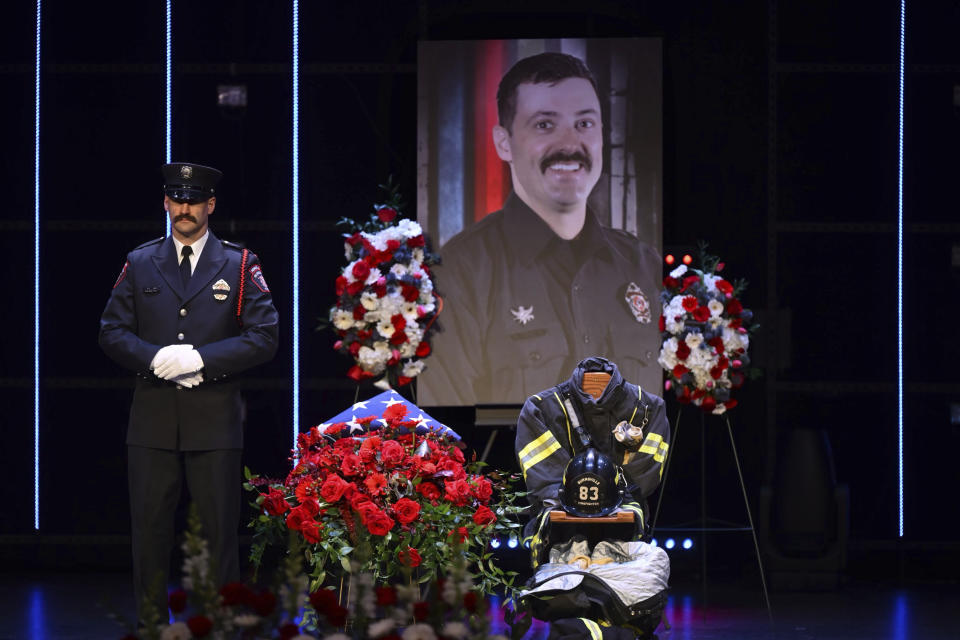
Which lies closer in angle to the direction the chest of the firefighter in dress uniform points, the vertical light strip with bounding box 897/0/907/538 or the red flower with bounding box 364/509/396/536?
the red flower

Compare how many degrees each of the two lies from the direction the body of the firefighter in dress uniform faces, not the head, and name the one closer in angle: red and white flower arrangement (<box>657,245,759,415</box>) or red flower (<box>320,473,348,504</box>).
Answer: the red flower

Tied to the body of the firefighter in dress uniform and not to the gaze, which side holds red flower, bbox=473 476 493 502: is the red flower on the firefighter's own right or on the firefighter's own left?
on the firefighter's own left

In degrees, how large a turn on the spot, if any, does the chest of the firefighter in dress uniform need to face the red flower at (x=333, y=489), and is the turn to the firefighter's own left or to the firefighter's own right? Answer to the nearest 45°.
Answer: approximately 45° to the firefighter's own left

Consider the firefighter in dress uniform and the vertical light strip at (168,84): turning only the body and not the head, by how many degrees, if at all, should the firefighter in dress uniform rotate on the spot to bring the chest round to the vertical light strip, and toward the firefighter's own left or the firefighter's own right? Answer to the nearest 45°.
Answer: approximately 180°

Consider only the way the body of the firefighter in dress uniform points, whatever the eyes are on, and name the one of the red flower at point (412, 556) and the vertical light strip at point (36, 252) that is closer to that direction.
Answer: the red flower

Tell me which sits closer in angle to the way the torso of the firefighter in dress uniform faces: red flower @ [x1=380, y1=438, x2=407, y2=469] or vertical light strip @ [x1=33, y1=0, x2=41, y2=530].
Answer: the red flower

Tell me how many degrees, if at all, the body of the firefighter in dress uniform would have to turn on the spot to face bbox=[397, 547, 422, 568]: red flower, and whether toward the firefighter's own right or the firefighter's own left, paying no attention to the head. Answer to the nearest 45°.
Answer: approximately 45° to the firefighter's own left

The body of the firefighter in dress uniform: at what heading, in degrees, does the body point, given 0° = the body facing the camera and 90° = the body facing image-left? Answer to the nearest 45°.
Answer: approximately 0°

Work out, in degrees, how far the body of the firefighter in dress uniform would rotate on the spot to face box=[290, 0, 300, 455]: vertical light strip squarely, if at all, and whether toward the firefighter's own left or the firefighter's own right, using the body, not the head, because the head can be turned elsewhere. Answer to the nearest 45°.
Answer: approximately 180°

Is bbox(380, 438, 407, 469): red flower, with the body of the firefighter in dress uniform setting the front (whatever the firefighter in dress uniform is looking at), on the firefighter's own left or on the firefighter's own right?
on the firefighter's own left
